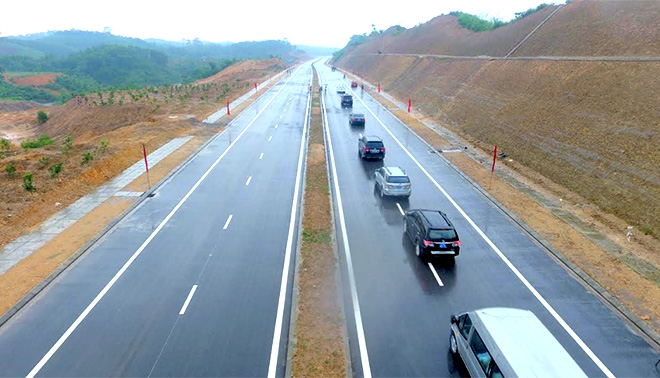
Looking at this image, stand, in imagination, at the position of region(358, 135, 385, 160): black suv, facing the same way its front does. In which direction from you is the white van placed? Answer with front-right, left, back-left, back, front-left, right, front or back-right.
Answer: back

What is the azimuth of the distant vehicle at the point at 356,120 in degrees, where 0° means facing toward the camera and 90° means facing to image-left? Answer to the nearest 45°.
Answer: approximately 180°

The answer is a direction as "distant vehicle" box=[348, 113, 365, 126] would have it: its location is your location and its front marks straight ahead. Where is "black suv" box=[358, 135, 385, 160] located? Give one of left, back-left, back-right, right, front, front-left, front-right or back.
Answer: back

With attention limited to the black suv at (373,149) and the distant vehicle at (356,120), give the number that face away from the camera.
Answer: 2

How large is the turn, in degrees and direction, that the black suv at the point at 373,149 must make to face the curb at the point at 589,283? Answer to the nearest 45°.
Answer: approximately 135° to its right

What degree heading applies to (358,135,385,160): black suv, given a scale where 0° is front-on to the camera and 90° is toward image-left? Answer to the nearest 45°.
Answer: approximately 180°

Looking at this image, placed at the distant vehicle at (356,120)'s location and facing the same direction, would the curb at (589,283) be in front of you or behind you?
behind

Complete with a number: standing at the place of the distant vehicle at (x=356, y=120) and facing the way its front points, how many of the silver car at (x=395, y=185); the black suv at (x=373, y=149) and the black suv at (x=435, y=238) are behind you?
3

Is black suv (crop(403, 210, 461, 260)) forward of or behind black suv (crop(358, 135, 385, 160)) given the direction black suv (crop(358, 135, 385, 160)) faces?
behind

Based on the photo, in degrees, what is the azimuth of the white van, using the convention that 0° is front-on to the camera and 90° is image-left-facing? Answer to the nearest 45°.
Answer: approximately 135°
